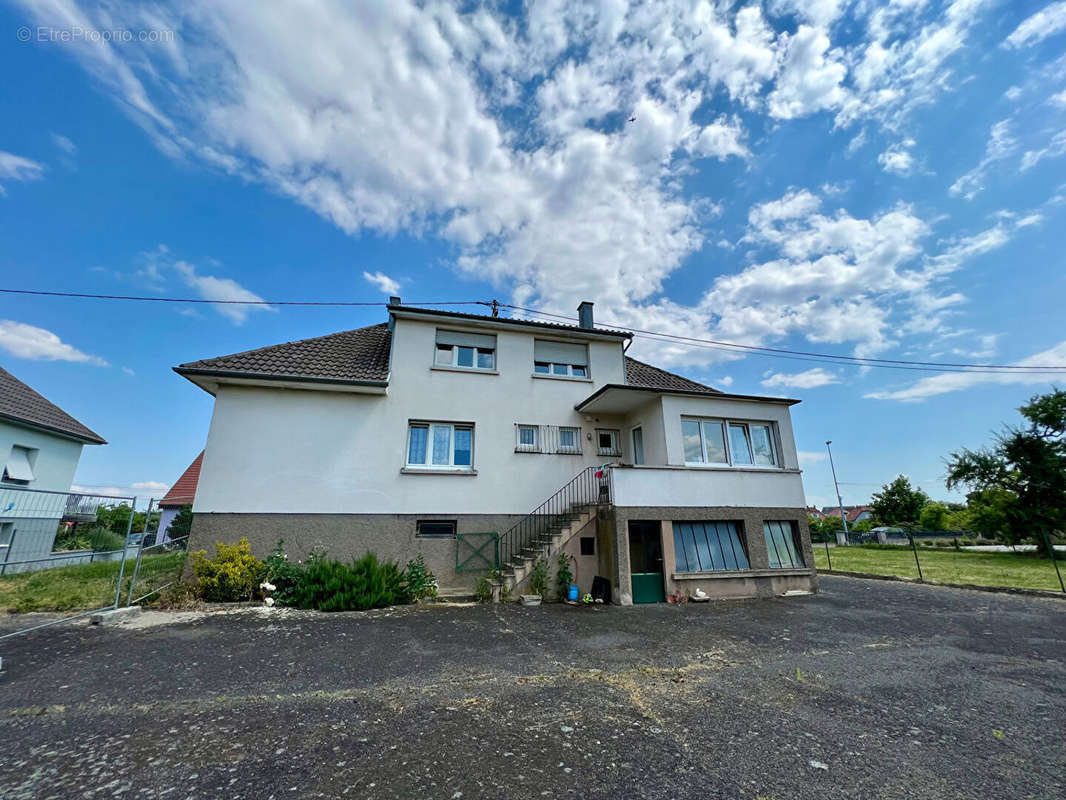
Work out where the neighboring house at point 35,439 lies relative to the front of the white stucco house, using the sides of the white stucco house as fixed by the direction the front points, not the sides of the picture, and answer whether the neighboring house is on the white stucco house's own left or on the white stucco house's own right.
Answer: on the white stucco house's own right

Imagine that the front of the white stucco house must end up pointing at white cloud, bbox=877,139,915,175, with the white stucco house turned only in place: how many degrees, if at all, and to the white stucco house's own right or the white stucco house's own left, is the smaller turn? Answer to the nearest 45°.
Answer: approximately 90° to the white stucco house's own left

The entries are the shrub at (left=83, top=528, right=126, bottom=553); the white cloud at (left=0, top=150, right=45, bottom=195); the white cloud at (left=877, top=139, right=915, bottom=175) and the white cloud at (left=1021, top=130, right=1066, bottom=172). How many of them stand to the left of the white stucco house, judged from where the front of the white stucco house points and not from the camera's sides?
2

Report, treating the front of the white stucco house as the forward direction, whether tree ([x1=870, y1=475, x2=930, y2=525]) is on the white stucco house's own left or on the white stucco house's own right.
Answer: on the white stucco house's own left

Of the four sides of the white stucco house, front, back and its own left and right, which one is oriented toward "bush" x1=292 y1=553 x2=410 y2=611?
front

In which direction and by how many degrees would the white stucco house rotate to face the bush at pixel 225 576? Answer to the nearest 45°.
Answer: approximately 90° to its right

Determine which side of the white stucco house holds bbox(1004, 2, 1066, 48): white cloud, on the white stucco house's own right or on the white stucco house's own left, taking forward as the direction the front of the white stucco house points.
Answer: on the white stucco house's own left

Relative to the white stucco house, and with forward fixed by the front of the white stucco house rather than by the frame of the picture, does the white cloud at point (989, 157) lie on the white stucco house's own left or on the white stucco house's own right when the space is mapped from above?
on the white stucco house's own left

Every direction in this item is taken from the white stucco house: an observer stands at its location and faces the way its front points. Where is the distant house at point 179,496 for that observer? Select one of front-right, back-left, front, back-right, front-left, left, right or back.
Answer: back-right

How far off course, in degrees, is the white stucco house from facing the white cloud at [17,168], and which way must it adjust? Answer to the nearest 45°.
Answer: approximately 90° to its right

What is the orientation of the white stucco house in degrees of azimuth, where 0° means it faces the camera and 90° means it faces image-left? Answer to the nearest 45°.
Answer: approximately 0°
